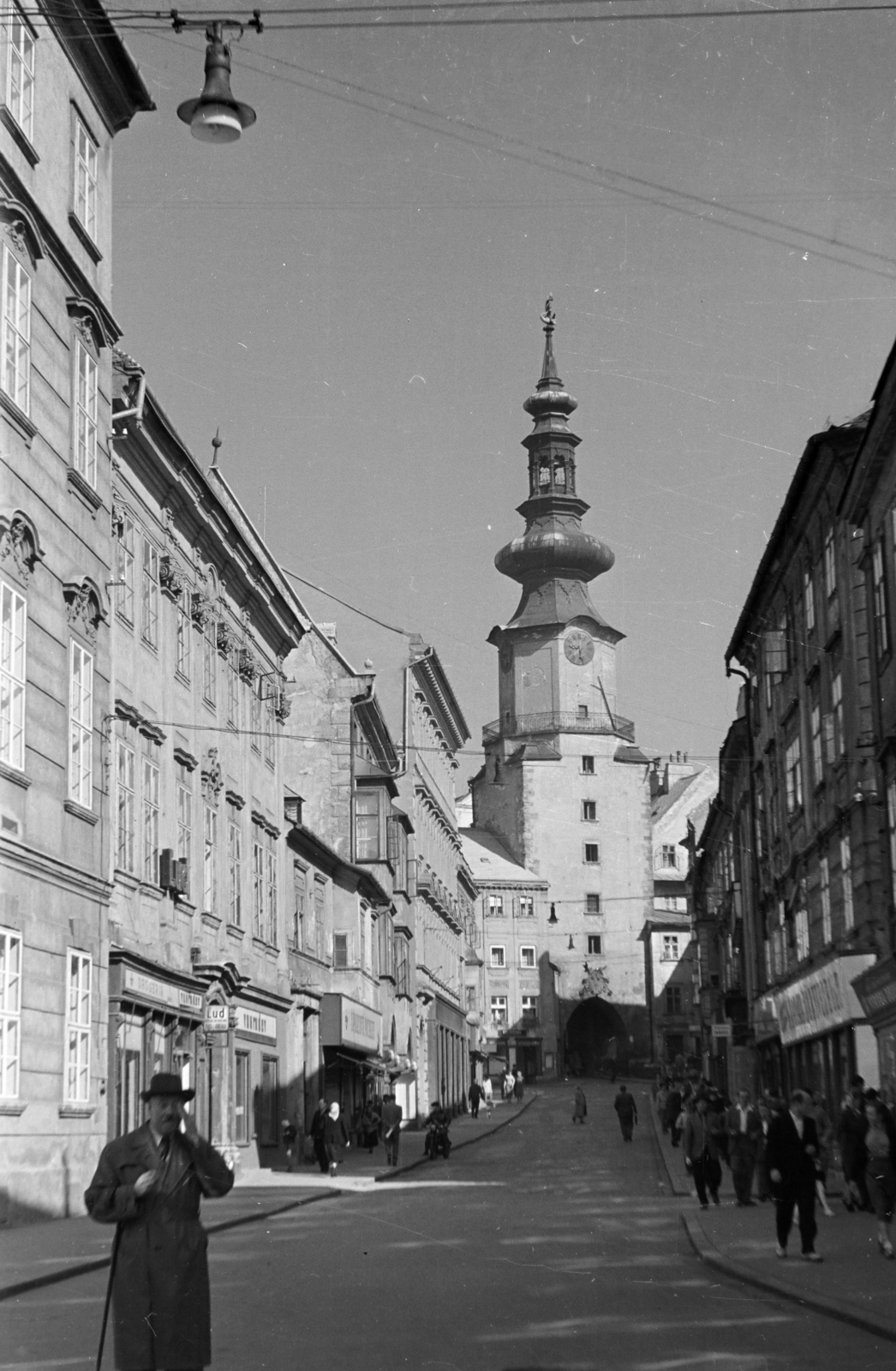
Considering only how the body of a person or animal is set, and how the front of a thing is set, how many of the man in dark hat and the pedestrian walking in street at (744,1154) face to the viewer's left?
0

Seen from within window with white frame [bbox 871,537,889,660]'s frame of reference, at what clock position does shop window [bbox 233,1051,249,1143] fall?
The shop window is roughly at 1 o'clock from the window with white frame.

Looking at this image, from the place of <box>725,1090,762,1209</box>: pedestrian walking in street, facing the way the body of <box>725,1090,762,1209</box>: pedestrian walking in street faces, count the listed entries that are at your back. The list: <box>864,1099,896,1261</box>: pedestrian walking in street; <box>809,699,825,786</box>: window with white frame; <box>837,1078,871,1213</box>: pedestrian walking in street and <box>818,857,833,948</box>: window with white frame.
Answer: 2

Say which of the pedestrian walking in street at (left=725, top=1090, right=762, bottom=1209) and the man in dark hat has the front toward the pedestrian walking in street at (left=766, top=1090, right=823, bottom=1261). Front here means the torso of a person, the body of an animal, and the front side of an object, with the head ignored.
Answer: the pedestrian walking in street at (left=725, top=1090, right=762, bottom=1209)

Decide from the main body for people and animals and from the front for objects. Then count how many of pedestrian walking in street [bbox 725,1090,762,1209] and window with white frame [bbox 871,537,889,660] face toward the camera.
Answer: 1

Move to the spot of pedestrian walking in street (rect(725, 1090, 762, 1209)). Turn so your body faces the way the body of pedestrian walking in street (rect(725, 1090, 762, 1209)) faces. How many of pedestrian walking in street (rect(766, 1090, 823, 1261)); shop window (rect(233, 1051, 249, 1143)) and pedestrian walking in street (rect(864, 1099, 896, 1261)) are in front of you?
2

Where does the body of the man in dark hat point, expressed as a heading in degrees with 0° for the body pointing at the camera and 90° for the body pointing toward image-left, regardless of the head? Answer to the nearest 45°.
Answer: approximately 0°

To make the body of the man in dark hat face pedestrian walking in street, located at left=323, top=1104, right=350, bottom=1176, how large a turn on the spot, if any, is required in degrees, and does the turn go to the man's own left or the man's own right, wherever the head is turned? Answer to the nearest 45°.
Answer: approximately 180°

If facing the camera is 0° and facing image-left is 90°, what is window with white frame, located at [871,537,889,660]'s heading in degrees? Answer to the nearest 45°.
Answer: approximately 90°

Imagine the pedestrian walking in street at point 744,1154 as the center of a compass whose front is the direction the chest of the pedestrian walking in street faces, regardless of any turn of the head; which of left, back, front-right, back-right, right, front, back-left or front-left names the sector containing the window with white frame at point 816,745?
back

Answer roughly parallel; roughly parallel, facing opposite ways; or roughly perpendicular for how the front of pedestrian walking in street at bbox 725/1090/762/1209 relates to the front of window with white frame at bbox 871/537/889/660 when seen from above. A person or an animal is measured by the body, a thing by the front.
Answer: roughly perpendicular
